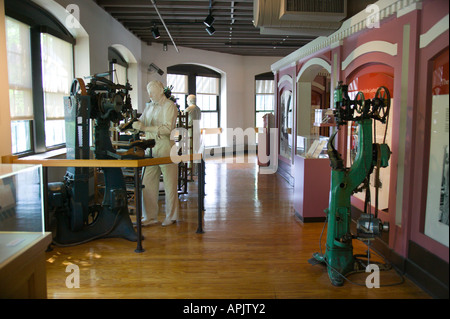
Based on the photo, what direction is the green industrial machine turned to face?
to the viewer's left

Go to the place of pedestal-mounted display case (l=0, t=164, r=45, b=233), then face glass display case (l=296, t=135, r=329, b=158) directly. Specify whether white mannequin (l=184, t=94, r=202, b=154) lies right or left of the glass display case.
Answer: left

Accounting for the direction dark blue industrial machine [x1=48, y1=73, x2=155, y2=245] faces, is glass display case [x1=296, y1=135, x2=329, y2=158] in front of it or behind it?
in front

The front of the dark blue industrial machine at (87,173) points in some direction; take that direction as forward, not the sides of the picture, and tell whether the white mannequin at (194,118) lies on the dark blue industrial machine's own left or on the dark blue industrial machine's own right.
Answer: on the dark blue industrial machine's own left

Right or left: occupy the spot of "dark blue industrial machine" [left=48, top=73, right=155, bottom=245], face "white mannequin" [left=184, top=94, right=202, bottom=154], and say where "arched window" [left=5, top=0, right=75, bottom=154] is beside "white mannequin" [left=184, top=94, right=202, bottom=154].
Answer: left

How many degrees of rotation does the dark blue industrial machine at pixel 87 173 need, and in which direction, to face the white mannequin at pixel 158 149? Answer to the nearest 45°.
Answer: approximately 45° to its left

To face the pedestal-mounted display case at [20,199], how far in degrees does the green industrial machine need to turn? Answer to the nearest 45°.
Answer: approximately 45° to its left

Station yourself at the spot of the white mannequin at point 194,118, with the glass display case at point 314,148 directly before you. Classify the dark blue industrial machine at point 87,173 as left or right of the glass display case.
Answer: right

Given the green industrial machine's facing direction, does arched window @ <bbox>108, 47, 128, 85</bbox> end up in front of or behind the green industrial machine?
in front

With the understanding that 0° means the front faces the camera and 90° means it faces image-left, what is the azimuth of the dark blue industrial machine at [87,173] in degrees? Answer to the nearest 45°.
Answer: approximately 270°

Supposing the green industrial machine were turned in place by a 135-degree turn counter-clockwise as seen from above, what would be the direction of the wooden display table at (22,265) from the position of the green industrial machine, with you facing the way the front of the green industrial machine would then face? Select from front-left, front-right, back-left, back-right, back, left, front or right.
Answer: right

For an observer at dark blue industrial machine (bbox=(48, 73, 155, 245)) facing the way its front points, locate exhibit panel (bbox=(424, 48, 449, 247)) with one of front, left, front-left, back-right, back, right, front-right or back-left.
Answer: front-right

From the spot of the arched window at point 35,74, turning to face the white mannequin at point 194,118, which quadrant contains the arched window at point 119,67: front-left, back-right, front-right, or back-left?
front-left

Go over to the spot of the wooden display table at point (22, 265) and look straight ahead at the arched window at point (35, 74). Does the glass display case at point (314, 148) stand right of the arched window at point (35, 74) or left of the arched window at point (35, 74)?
right

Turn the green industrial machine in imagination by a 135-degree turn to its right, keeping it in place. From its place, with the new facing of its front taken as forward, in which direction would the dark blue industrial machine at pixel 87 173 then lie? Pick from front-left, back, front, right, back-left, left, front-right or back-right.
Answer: back-left

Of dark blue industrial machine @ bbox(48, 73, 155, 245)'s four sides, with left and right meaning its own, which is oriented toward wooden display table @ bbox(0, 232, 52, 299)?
right

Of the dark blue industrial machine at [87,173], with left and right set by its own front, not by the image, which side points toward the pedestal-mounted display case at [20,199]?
right

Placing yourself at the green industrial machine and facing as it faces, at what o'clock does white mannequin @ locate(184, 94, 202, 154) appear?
The white mannequin is roughly at 2 o'clock from the green industrial machine.

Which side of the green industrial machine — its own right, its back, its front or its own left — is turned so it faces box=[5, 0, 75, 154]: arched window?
front

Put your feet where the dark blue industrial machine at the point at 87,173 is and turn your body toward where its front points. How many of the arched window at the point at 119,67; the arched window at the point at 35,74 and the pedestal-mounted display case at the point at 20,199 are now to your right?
1
